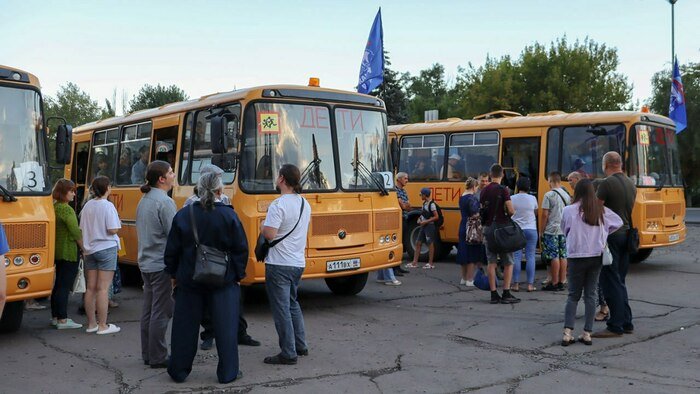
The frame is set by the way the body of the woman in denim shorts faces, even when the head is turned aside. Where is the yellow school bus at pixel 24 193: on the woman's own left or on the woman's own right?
on the woman's own left

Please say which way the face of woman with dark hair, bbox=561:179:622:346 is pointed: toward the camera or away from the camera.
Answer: away from the camera

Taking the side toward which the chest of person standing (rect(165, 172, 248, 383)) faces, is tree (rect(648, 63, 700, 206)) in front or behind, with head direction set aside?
in front

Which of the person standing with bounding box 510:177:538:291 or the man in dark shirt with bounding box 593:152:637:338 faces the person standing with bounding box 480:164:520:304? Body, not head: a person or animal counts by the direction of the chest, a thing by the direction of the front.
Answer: the man in dark shirt

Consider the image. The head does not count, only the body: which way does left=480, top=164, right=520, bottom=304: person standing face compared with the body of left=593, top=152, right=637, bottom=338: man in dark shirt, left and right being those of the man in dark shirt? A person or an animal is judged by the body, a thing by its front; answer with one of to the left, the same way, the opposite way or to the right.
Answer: to the right

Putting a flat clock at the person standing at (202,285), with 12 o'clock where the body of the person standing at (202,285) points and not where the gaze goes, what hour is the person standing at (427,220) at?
the person standing at (427,220) is roughly at 1 o'clock from the person standing at (202,285).

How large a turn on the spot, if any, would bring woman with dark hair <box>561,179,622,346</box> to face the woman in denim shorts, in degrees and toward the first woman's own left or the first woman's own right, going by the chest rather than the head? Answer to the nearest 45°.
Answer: approximately 90° to the first woman's own left

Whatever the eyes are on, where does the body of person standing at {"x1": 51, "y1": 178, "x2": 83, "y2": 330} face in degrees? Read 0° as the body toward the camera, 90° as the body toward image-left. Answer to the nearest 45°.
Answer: approximately 270°

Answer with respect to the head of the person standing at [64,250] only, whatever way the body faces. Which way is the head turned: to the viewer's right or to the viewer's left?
to the viewer's right
